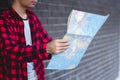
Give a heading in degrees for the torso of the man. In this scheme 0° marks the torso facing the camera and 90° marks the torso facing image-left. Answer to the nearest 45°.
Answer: approximately 315°
